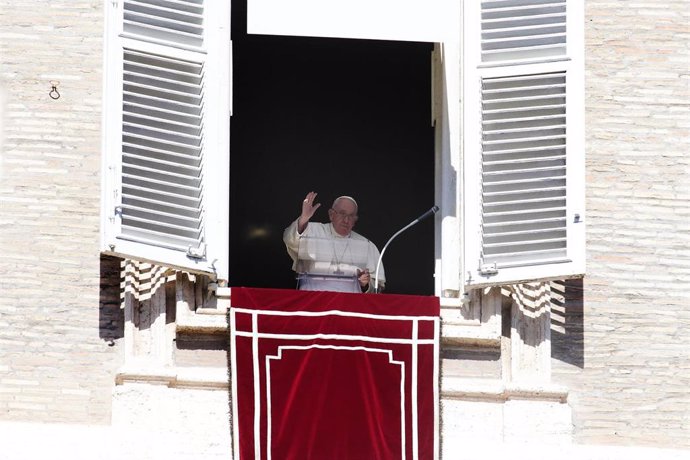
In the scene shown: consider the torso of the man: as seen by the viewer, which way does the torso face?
toward the camera

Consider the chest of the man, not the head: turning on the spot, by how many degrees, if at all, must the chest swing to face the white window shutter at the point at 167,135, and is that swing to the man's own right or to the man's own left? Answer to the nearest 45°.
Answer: approximately 45° to the man's own right

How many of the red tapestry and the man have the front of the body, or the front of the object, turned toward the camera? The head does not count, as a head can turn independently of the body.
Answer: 2

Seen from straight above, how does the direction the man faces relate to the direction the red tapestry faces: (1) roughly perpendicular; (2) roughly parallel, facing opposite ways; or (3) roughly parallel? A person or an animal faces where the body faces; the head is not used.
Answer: roughly parallel
